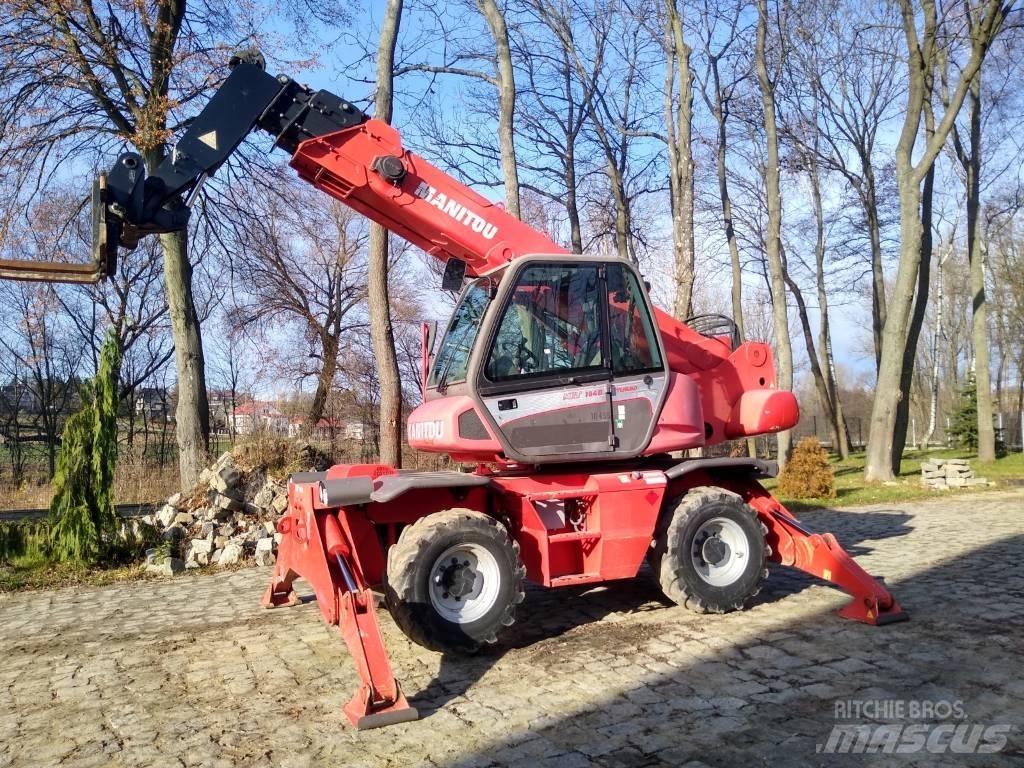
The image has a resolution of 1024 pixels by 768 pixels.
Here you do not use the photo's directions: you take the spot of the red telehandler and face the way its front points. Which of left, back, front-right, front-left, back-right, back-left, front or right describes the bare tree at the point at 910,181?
back

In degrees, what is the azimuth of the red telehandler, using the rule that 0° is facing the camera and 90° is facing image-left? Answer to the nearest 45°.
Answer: approximately 45°

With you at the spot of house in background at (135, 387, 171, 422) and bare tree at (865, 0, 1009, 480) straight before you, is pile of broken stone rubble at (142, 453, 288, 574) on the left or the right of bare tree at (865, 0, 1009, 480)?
right

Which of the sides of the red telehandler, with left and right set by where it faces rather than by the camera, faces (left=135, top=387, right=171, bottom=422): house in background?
right

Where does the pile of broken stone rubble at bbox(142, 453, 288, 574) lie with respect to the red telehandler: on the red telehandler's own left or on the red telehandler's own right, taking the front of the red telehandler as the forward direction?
on the red telehandler's own right

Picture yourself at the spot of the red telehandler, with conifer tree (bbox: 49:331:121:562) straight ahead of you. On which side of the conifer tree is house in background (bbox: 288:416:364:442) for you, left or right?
right

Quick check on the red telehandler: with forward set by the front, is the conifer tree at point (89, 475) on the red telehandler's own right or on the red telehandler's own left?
on the red telehandler's own right

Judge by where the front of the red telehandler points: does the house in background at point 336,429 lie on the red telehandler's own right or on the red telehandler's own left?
on the red telehandler's own right

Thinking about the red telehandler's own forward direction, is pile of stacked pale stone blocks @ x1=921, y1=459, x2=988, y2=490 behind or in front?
behind
